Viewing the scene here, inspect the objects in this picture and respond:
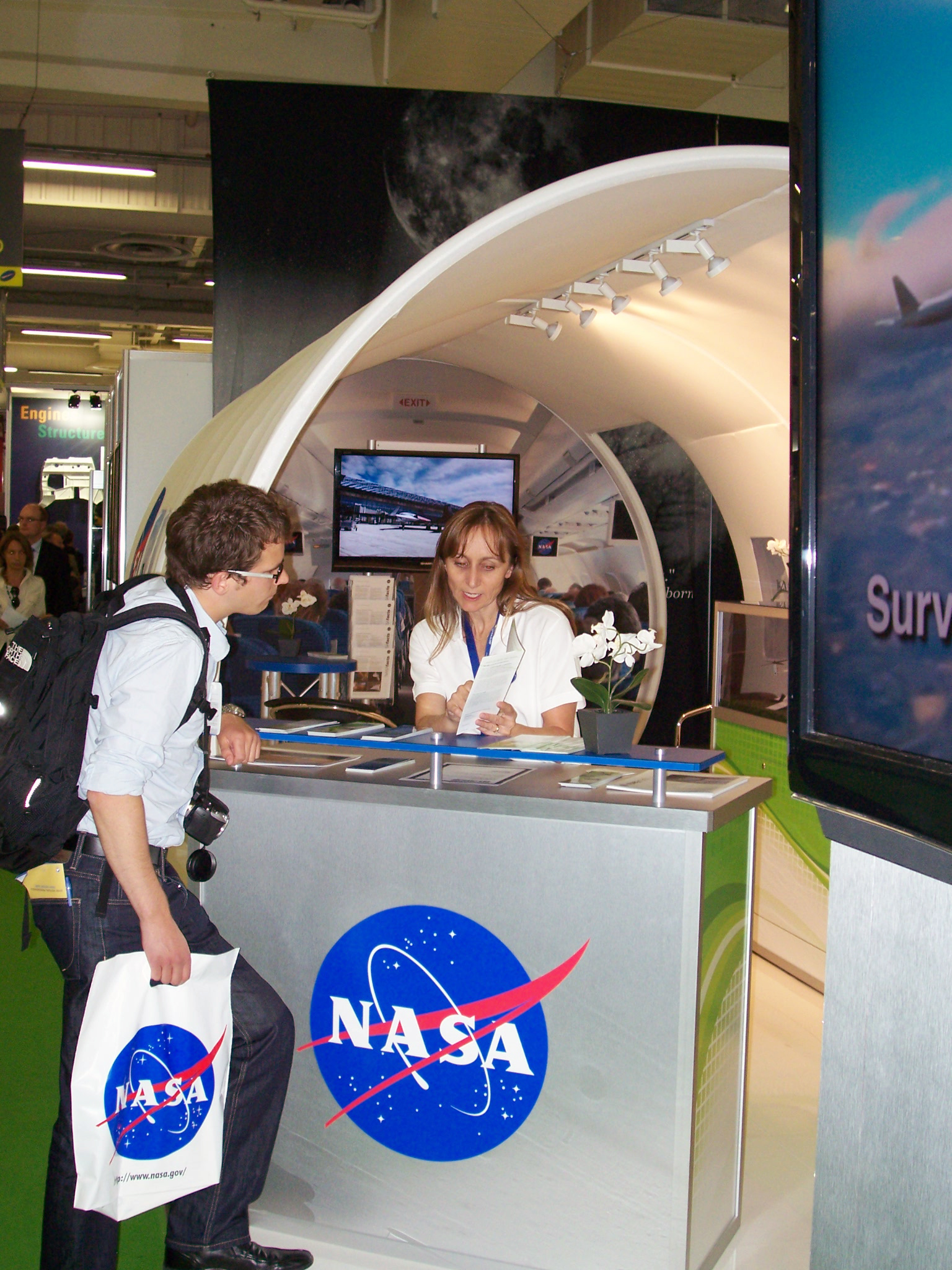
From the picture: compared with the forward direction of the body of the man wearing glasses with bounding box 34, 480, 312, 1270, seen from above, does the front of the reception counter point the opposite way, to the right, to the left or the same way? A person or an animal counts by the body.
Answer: to the right

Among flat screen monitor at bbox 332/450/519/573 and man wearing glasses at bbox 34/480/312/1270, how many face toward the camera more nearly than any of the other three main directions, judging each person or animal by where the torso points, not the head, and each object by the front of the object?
1

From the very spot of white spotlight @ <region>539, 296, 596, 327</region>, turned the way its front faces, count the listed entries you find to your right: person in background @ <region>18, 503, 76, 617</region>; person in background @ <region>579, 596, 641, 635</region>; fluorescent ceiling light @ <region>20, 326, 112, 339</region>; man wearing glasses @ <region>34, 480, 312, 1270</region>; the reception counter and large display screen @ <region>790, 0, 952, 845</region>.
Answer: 3

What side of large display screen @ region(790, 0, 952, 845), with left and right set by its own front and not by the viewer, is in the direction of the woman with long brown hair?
right

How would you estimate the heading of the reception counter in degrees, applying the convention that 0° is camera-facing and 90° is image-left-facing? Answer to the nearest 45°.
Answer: approximately 0°

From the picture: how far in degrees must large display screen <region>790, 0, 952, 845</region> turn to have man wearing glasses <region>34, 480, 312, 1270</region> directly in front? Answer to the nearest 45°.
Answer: approximately 90° to its right

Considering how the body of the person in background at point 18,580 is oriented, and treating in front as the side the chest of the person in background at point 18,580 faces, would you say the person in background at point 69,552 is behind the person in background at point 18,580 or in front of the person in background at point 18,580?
behind

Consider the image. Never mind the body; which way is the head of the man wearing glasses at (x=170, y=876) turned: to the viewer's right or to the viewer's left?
to the viewer's right
